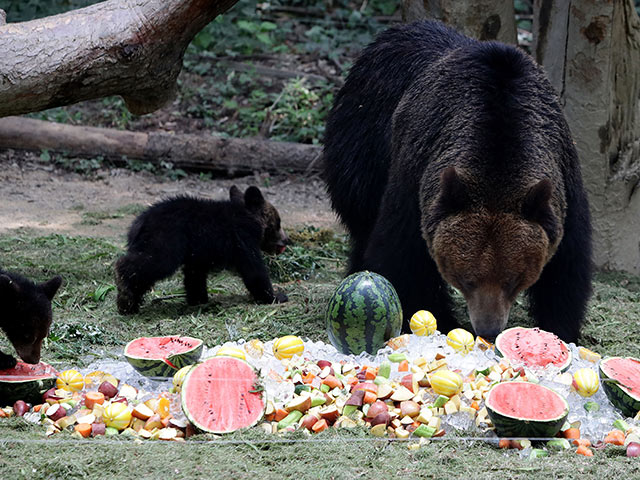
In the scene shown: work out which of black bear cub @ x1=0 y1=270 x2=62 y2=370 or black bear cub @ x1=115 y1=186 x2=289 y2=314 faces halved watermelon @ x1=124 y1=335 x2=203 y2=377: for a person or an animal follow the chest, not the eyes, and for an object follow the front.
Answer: black bear cub @ x1=0 y1=270 x2=62 y2=370

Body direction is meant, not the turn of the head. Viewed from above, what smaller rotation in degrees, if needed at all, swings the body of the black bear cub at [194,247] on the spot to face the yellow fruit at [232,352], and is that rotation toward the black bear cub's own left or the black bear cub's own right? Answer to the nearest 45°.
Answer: approximately 90° to the black bear cub's own right

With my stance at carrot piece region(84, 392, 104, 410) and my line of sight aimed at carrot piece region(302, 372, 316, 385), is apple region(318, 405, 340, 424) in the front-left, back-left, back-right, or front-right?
front-right

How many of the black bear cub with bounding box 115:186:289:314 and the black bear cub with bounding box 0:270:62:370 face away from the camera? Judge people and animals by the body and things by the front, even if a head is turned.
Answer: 0

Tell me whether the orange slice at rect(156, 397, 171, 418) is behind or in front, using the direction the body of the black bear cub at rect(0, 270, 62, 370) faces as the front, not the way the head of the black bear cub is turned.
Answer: in front

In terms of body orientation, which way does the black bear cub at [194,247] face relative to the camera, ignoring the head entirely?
to the viewer's right

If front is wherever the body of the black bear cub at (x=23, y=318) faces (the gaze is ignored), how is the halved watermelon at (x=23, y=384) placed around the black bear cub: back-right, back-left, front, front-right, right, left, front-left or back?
front-right

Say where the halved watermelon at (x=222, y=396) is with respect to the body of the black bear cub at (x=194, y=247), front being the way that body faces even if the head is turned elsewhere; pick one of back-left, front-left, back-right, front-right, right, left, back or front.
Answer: right

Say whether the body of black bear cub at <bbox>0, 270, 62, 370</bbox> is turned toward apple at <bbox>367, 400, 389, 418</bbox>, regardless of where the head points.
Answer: yes

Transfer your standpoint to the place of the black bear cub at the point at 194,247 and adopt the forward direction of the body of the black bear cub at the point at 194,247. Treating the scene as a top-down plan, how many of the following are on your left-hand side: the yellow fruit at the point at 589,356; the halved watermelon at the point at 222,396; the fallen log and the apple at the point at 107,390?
1

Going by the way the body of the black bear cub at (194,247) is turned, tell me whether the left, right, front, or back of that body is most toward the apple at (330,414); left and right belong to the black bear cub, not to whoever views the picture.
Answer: right

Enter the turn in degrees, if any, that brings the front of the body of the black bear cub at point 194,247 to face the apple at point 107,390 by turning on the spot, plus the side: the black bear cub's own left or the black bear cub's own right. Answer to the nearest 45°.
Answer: approximately 90° to the black bear cub's own right

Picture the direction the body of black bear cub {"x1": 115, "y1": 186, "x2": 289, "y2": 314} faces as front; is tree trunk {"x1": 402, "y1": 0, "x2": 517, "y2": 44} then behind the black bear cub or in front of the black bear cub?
in front

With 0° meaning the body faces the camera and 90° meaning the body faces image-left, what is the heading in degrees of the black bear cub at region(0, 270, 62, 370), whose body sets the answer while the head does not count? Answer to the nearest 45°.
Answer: approximately 315°

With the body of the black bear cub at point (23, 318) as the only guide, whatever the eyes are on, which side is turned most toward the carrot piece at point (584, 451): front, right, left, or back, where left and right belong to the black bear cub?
front
